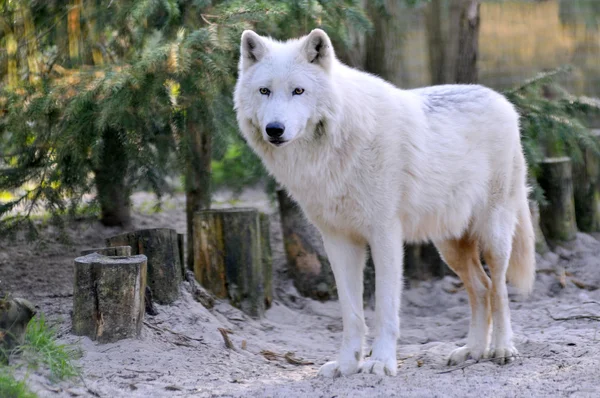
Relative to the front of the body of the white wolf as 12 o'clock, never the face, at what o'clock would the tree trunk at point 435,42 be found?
The tree trunk is roughly at 5 o'clock from the white wolf.

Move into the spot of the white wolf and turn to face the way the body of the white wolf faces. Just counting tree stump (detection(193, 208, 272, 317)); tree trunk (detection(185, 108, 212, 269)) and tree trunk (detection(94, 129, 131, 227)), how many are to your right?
3

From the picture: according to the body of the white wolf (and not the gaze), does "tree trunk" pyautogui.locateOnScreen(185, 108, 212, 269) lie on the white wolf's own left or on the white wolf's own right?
on the white wolf's own right

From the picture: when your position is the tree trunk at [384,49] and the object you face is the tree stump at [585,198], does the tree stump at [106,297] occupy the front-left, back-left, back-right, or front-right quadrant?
front-right

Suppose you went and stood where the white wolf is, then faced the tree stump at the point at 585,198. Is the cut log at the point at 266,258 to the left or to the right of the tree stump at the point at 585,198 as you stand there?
left

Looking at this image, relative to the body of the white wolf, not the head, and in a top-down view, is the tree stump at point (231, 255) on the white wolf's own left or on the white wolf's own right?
on the white wolf's own right

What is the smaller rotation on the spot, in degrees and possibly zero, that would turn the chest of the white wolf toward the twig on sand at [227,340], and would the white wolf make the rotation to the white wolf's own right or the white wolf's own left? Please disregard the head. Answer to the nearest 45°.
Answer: approximately 90° to the white wolf's own right

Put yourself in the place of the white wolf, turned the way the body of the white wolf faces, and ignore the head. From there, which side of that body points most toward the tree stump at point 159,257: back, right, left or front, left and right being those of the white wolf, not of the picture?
right

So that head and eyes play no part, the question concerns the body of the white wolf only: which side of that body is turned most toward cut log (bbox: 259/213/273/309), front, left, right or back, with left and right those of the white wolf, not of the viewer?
right

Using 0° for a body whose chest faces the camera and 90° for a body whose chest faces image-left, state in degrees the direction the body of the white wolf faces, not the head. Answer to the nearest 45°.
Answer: approximately 45°

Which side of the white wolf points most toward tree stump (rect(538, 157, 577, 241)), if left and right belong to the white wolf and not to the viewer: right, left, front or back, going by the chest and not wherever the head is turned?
back
